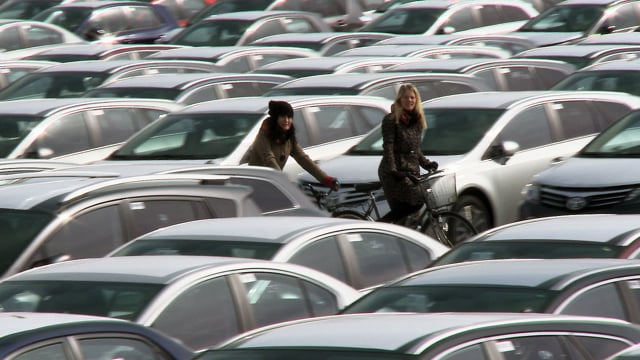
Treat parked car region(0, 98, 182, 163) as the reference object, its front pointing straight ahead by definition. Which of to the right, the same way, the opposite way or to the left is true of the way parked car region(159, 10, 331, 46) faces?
the same way

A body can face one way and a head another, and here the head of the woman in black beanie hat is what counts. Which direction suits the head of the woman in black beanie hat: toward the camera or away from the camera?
toward the camera

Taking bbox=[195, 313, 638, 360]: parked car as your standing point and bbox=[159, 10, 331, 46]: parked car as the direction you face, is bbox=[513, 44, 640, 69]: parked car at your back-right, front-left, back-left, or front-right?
front-right

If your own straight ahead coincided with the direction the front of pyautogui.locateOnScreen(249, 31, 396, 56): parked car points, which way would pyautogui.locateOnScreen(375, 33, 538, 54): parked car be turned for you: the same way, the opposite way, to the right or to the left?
the same way

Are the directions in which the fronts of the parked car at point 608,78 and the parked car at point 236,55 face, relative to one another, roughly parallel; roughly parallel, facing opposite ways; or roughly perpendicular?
roughly parallel

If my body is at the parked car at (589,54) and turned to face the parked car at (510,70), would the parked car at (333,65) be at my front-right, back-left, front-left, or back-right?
front-right

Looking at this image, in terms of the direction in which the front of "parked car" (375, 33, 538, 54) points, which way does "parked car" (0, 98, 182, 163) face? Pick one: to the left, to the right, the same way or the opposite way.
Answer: the same way

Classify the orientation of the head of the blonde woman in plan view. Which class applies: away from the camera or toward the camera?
toward the camera
